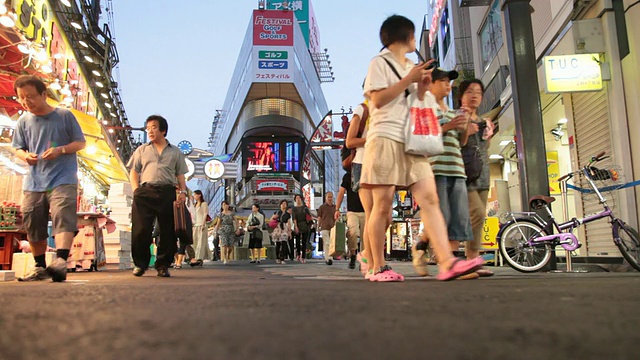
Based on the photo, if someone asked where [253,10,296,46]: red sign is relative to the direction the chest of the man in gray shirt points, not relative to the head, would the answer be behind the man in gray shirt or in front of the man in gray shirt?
behind

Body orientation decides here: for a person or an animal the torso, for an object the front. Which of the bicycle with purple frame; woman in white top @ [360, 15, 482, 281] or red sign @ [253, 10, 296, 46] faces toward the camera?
the red sign

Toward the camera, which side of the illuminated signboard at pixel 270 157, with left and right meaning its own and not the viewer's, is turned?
front

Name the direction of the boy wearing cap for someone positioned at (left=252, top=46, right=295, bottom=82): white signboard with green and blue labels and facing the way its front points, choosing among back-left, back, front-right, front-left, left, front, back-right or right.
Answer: front

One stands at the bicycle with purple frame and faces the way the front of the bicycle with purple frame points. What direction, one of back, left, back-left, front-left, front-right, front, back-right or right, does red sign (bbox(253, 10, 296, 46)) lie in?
back-left

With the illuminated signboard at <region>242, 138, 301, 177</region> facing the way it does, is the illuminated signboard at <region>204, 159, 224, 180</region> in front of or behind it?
in front

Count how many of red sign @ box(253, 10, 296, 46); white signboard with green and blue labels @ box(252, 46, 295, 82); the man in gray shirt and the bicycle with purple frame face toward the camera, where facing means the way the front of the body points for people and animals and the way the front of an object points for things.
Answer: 3

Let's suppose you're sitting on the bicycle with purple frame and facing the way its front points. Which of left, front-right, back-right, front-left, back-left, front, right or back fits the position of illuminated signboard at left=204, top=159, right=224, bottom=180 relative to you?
back-left

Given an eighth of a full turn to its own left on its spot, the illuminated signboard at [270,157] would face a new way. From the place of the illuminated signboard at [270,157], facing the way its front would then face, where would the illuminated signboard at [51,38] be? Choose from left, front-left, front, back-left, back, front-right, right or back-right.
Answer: front-right

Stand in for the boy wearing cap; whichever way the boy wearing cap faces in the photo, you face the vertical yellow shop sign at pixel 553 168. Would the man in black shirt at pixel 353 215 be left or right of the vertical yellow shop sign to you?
left

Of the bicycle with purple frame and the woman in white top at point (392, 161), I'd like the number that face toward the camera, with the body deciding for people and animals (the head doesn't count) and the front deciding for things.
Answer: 0

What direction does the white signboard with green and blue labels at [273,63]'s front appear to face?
toward the camera

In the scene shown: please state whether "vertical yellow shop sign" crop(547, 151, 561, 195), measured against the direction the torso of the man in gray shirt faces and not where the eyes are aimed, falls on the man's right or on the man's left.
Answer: on the man's left
